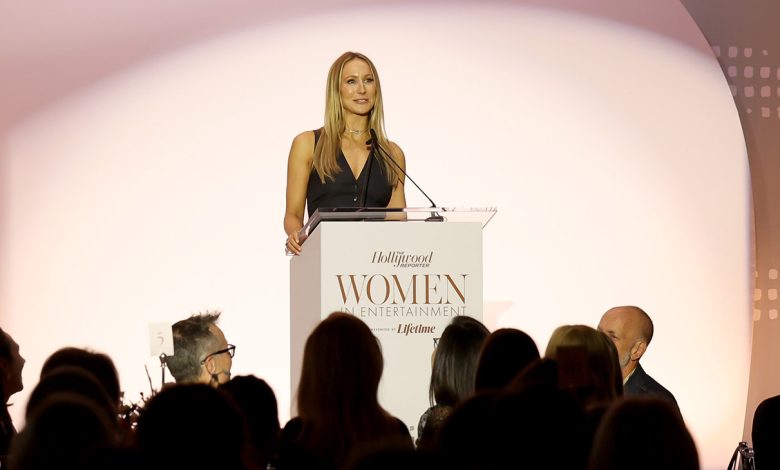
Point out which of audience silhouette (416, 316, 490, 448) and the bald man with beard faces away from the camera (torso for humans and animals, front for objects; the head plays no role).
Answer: the audience silhouette

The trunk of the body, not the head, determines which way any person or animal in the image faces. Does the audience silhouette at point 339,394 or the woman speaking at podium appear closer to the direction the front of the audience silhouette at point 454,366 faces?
the woman speaking at podium

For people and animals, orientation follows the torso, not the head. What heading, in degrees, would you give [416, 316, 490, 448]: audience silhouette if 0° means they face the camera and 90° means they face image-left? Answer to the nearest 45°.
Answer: approximately 180°

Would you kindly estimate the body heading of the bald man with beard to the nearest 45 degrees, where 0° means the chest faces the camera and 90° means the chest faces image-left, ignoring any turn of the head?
approximately 45°

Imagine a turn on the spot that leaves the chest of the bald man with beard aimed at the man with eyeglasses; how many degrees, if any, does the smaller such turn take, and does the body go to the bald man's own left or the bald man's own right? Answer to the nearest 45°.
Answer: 0° — they already face them

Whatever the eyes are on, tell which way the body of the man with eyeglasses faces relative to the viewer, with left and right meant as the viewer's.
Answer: facing away from the viewer and to the right of the viewer

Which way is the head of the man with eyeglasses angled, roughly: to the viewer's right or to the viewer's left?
to the viewer's right

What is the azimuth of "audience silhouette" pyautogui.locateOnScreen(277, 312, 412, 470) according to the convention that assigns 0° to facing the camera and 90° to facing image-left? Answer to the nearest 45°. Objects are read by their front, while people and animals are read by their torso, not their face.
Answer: approximately 180°

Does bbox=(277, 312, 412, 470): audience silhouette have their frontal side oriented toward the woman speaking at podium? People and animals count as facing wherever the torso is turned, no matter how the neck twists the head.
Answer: yes

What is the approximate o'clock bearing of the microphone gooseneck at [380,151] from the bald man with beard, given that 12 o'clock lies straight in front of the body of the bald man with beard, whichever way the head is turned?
The microphone gooseneck is roughly at 12 o'clock from the bald man with beard.

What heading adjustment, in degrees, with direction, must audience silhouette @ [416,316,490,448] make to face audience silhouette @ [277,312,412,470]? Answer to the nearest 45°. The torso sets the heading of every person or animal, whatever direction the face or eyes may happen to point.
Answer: approximately 135° to their left

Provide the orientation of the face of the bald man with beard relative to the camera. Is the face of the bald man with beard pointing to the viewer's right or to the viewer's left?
to the viewer's left
